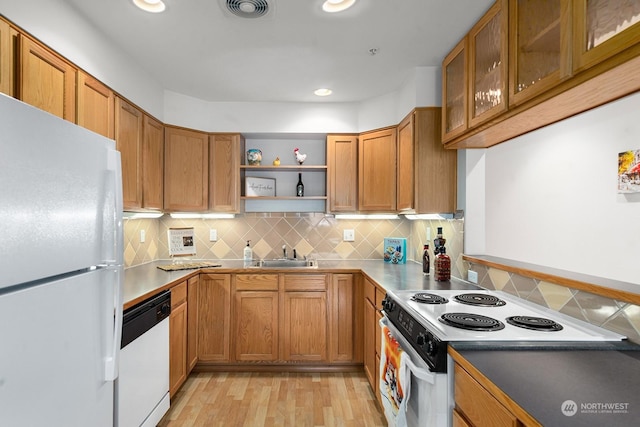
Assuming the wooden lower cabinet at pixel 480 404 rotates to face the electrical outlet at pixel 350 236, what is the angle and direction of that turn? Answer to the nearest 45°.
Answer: approximately 45° to its right

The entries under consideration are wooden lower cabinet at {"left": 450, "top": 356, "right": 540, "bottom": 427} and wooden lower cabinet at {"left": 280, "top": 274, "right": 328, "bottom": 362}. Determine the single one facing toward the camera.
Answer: wooden lower cabinet at {"left": 280, "top": 274, "right": 328, "bottom": 362}

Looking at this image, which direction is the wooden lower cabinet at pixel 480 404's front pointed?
to the viewer's left

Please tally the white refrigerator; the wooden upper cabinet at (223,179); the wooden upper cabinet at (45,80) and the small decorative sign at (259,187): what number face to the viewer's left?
0

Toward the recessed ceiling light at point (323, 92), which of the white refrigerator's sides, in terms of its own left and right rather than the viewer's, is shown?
left

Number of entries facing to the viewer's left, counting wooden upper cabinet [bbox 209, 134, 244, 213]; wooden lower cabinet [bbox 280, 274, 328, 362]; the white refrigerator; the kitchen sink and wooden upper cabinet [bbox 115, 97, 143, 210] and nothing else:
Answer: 0

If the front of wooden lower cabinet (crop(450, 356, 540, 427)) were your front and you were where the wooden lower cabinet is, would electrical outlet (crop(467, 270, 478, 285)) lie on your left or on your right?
on your right

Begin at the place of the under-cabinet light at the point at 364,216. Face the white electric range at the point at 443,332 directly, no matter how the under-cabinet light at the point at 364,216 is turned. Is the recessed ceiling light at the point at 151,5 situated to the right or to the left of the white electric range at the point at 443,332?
right

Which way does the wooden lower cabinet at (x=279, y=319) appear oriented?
toward the camera

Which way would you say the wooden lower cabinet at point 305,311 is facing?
toward the camera

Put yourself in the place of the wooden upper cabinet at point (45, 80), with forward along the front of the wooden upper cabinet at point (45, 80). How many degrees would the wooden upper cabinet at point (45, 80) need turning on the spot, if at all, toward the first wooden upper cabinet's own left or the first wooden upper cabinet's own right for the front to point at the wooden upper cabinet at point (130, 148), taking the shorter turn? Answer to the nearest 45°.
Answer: approximately 90° to the first wooden upper cabinet's own left

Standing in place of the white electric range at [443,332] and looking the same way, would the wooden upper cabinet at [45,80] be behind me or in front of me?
in front

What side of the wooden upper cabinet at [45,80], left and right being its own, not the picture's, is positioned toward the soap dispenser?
left

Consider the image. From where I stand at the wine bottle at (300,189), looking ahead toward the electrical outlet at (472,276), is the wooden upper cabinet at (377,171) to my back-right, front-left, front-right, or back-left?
front-left

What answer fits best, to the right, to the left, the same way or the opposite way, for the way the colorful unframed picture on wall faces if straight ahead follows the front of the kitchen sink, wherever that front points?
to the right
